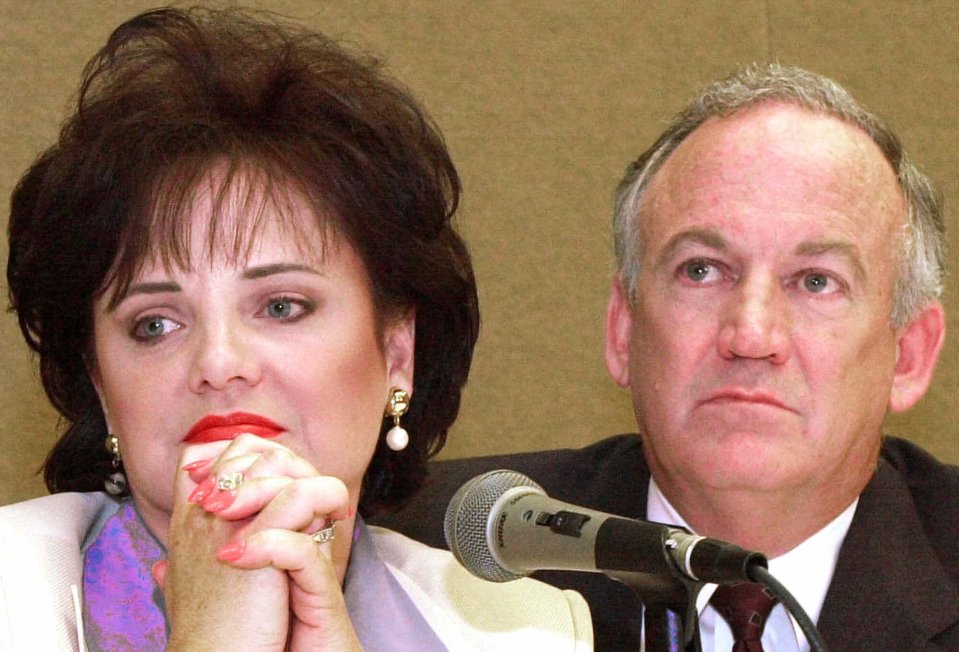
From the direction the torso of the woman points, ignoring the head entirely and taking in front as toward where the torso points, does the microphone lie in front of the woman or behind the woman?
in front

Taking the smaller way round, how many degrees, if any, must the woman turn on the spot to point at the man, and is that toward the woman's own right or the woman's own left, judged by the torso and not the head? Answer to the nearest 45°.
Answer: approximately 90° to the woman's own left

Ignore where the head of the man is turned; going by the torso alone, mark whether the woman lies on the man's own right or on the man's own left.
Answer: on the man's own right

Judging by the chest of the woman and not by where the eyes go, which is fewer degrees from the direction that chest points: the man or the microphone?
the microphone

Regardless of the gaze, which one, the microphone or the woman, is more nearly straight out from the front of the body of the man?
the microphone

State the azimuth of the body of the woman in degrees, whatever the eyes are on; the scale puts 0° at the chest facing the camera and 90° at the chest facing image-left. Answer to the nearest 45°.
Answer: approximately 0°

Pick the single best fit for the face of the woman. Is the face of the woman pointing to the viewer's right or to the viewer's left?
to the viewer's left

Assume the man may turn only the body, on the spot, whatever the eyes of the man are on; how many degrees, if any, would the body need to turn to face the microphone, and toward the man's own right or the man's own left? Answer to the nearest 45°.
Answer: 0° — they already face it

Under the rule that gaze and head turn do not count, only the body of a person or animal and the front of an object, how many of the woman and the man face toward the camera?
2
